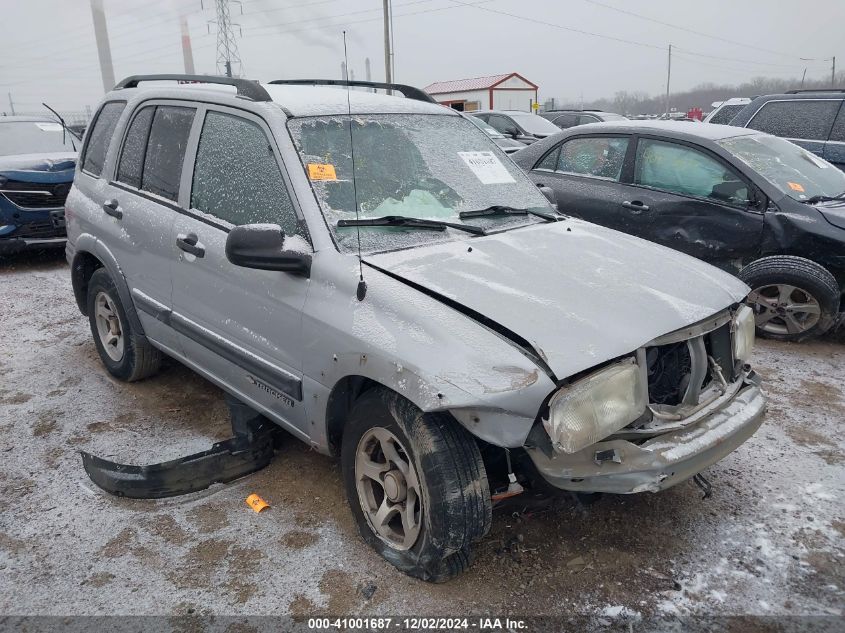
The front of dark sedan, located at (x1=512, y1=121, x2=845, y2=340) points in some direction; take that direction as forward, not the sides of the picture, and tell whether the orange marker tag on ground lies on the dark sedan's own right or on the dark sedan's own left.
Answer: on the dark sedan's own right

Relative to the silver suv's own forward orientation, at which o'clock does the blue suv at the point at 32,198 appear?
The blue suv is roughly at 6 o'clock from the silver suv.

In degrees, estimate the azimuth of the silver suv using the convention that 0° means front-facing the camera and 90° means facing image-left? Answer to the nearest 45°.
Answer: approximately 315°

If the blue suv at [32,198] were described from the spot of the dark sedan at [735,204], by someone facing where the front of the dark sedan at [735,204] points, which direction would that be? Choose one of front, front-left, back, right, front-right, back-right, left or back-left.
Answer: back-right

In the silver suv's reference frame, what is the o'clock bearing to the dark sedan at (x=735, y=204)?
The dark sedan is roughly at 9 o'clock from the silver suv.
